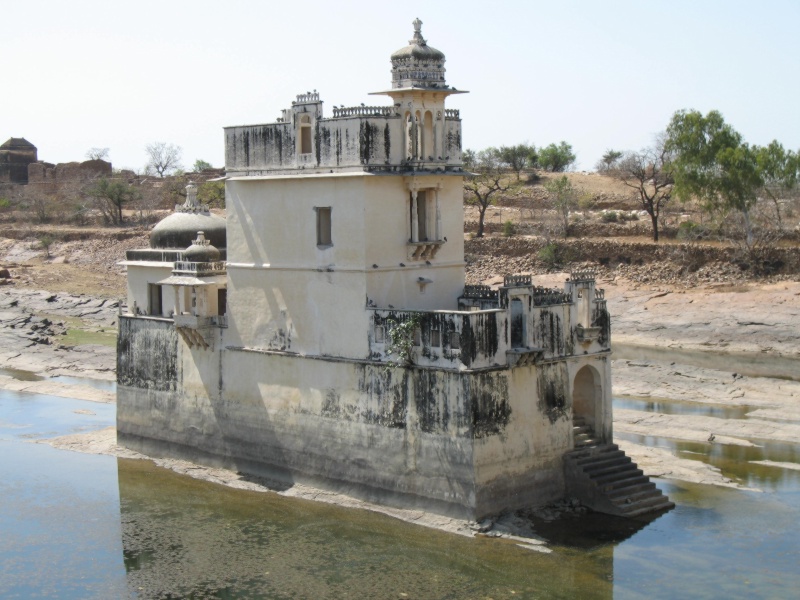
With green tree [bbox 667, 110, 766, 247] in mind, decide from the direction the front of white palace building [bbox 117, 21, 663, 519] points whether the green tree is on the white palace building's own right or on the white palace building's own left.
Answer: on the white palace building's own left

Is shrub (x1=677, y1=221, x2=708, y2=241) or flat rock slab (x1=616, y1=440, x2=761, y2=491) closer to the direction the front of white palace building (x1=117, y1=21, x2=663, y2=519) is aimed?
the flat rock slab

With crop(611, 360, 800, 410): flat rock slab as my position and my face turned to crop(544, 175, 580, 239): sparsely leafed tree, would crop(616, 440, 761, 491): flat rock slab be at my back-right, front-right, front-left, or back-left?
back-left

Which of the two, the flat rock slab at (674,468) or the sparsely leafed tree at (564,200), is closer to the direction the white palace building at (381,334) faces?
the flat rock slab

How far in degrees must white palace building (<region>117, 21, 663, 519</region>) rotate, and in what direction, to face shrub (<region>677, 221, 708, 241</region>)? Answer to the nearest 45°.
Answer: approximately 90° to its left

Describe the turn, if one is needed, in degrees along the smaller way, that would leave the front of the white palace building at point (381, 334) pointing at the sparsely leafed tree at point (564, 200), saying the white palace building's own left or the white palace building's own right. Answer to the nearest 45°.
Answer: approximately 135° to the white palace building's own left

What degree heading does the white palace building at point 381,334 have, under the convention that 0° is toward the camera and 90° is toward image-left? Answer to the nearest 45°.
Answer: approximately 315°

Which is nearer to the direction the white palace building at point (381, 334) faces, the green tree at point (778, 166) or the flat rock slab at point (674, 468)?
the flat rock slab

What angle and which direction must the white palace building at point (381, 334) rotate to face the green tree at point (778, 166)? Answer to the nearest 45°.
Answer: approximately 90° to its left

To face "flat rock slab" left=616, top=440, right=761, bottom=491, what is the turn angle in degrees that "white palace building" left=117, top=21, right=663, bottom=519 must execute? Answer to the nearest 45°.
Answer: approximately 45° to its left

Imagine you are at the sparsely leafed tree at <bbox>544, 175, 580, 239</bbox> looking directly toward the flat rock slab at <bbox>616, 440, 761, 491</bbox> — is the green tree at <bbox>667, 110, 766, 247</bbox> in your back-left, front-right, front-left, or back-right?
front-left
